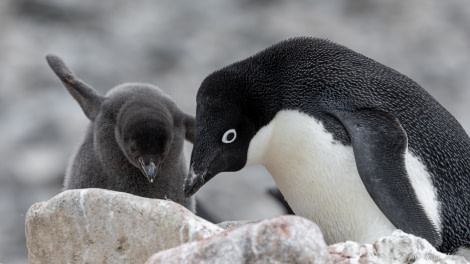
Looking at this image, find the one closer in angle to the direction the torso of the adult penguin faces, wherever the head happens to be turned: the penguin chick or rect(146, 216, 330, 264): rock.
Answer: the penguin chick

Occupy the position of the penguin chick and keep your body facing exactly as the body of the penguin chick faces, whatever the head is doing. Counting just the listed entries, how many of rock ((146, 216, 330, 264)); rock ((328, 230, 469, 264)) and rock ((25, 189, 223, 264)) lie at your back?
0

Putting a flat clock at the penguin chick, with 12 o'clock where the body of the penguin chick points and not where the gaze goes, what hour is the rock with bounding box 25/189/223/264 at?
The rock is roughly at 12 o'clock from the penguin chick.

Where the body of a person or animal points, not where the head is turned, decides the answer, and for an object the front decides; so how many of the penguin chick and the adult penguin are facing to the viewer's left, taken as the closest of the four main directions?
1

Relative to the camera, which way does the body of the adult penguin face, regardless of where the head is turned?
to the viewer's left

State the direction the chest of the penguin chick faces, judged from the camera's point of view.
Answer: toward the camera

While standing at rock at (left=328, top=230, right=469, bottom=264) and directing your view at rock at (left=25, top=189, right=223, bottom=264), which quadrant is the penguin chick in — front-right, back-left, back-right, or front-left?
front-right

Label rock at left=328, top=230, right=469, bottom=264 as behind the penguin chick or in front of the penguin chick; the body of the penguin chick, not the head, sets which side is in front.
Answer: in front

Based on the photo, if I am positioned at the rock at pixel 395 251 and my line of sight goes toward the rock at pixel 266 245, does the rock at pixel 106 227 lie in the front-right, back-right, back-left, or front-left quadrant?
front-right

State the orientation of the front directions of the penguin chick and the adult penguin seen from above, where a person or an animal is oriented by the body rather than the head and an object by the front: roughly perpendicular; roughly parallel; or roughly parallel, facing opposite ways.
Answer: roughly perpendicular

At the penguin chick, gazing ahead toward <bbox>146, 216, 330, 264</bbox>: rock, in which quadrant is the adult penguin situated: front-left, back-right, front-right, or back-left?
front-left

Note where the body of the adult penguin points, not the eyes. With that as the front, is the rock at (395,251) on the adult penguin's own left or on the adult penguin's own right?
on the adult penguin's own left

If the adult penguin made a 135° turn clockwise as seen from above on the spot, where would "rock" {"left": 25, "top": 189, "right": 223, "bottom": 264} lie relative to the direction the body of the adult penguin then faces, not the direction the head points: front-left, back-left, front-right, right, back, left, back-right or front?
back

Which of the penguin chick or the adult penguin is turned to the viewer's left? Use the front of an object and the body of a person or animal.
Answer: the adult penguin

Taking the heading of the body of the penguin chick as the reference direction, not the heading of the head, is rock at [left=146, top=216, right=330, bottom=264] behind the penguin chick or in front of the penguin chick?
in front
